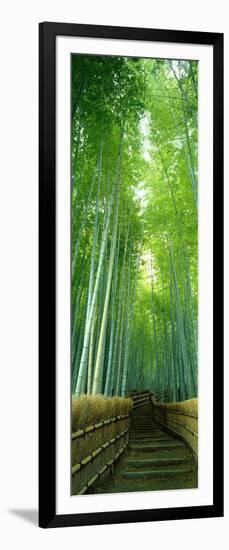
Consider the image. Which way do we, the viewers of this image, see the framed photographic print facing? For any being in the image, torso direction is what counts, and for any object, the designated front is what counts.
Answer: facing the viewer and to the right of the viewer
